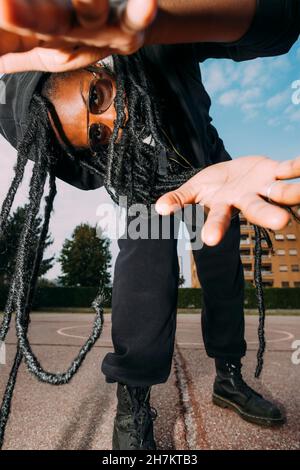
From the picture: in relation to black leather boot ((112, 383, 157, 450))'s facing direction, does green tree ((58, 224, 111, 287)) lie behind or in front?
behind

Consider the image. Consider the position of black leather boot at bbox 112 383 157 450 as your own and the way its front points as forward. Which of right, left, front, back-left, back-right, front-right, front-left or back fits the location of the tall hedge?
back

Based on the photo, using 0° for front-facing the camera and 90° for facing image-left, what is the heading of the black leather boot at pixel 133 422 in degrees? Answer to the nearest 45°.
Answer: approximately 0°
